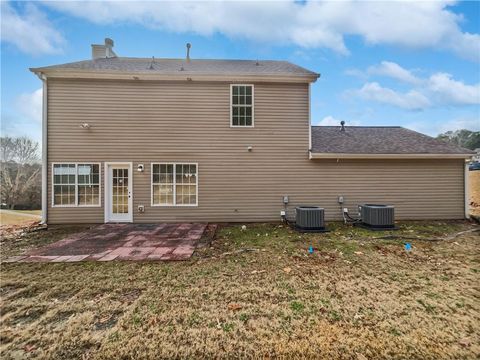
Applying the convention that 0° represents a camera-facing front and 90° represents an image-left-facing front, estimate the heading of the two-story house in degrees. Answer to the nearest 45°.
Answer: approximately 180°
